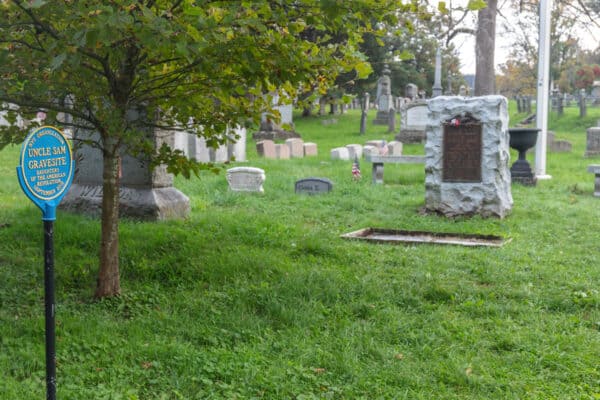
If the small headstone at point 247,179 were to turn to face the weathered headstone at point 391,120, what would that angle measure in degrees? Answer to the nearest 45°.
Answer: approximately 180°

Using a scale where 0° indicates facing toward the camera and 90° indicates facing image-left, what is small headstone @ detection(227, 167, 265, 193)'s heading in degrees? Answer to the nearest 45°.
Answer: approximately 0°

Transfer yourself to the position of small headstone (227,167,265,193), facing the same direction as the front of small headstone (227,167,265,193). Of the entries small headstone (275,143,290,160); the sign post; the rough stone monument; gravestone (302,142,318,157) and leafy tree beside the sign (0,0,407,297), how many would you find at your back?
2

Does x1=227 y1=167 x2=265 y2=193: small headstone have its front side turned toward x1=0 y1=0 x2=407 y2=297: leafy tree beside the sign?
yes

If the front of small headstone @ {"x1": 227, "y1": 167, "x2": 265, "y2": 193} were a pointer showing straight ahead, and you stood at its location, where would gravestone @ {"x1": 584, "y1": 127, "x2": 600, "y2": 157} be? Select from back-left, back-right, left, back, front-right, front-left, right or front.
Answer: back-left

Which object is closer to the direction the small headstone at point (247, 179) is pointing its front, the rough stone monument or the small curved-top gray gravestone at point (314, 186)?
the rough stone monument

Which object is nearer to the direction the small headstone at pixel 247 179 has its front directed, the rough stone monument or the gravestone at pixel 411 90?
the rough stone monument

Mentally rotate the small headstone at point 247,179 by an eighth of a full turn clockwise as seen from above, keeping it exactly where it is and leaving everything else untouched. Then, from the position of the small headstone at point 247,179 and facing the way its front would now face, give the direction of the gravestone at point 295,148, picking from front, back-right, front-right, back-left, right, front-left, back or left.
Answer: back-right

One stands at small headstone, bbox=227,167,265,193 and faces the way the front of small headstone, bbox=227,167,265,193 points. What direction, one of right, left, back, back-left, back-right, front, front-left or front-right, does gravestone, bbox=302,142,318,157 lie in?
back

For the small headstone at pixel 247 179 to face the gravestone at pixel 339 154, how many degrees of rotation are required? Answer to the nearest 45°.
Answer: approximately 180°

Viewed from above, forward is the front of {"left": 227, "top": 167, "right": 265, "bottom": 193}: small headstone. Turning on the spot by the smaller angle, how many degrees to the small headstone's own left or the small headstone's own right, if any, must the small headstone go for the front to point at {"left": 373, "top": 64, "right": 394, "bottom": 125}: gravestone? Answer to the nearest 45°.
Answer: approximately 180°
